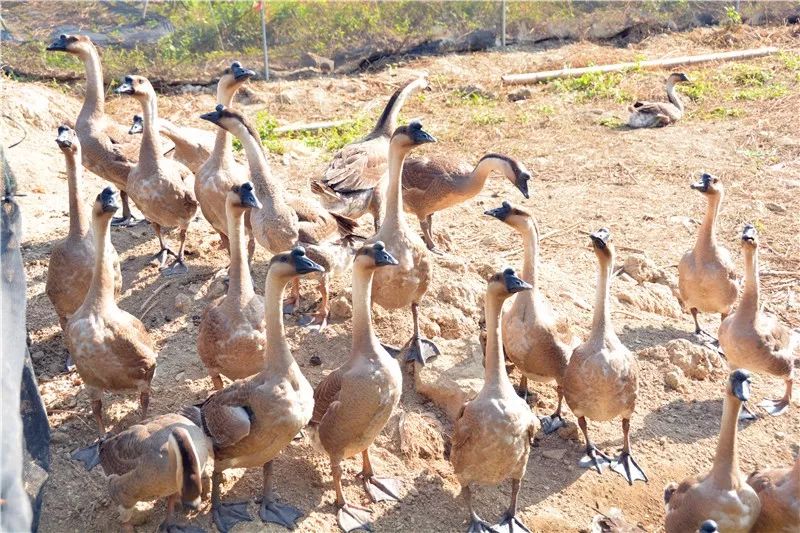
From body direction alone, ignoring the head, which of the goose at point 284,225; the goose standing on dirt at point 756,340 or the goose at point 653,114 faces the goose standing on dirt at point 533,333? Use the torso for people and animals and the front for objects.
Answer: the goose standing on dirt at point 756,340

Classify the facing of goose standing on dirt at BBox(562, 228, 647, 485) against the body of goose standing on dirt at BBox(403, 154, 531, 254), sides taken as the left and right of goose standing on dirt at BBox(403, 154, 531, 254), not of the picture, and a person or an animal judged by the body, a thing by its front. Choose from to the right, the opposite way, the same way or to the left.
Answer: to the right

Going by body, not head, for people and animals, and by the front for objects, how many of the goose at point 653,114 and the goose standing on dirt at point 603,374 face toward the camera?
1

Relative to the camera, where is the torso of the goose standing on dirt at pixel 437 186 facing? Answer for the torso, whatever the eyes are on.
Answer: to the viewer's right

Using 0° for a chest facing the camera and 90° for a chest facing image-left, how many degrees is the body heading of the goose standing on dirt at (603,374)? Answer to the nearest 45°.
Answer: approximately 0°

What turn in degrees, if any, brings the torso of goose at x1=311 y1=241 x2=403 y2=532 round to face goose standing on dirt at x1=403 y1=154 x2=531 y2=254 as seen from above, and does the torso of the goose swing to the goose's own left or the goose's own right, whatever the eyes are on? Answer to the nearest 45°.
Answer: approximately 135° to the goose's own left

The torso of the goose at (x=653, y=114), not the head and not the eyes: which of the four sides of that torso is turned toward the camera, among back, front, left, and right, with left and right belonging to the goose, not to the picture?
right

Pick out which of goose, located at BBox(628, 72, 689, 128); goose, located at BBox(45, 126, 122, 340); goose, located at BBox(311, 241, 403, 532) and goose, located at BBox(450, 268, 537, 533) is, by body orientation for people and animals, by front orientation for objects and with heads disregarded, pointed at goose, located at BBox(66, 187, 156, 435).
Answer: goose, located at BBox(45, 126, 122, 340)

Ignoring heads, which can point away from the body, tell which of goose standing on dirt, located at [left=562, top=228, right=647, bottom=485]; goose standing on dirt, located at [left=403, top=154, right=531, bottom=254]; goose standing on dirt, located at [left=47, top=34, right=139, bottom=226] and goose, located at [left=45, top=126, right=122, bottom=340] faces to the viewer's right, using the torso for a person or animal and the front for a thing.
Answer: goose standing on dirt, located at [left=403, top=154, right=531, bottom=254]

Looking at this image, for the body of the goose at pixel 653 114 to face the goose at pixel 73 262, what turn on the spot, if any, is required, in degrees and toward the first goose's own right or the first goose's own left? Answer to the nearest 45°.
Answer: approximately 135° to the first goose's own right

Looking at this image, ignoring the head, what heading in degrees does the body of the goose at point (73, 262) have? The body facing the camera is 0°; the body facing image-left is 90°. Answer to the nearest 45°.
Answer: approximately 0°

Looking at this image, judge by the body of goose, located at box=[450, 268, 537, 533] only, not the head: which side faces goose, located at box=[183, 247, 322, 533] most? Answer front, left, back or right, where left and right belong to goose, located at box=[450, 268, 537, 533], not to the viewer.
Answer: right

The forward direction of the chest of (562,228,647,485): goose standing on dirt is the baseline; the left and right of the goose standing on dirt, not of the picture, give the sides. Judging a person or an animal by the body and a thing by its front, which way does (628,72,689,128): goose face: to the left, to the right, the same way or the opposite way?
to the left
